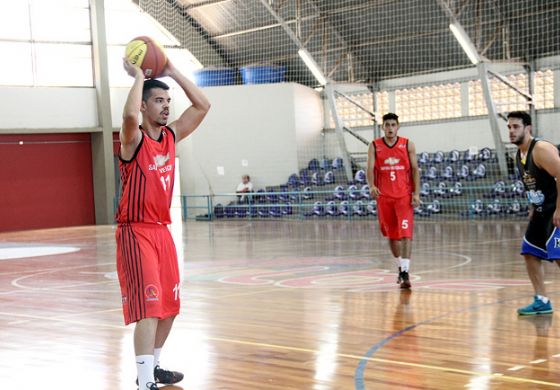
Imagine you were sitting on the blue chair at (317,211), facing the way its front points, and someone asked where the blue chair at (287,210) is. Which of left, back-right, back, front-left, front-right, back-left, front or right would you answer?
right

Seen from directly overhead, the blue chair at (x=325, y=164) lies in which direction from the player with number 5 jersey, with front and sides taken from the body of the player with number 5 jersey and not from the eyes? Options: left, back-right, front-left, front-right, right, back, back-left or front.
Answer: back

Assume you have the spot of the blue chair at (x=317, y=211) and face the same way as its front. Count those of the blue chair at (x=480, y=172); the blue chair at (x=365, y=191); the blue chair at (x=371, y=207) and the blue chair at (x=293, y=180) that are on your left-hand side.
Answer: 3

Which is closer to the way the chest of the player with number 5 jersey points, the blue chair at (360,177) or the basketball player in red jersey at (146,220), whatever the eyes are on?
the basketball player in red jersey

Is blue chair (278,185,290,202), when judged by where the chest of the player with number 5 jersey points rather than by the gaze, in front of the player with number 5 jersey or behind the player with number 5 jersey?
behind

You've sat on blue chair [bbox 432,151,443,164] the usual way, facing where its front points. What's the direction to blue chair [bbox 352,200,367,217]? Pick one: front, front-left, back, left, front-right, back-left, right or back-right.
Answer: front-right

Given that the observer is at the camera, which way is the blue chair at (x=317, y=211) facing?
facing the viewer and to the left of the viewer

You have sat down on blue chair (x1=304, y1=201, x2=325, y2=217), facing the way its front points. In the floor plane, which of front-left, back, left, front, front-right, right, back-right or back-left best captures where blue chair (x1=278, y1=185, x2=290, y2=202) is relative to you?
right

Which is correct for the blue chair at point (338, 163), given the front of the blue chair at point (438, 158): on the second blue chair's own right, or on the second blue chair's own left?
on the second blue chair's own right

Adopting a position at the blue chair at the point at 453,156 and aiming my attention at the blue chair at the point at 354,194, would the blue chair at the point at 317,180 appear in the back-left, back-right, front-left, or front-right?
front-right

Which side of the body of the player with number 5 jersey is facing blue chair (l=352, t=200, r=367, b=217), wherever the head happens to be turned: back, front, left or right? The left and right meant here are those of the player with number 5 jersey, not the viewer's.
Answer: back

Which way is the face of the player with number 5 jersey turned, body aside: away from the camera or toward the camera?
toward the camera

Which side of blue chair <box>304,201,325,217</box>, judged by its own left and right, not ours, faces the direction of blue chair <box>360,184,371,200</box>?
left

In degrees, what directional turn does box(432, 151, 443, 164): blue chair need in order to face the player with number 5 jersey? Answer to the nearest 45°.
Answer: approximately 45° to its left

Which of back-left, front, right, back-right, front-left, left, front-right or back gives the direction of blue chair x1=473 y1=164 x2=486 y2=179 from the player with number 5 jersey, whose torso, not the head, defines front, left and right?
back

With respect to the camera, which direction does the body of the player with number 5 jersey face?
toward the camera

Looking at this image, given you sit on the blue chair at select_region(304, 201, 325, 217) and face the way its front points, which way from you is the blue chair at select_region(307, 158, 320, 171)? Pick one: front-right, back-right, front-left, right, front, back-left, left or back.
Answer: back-right
